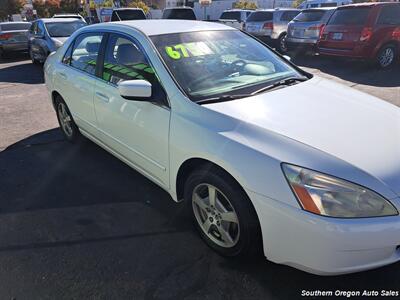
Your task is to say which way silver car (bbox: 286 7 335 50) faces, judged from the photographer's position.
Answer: facing away from the viewer and to the right of the viewer

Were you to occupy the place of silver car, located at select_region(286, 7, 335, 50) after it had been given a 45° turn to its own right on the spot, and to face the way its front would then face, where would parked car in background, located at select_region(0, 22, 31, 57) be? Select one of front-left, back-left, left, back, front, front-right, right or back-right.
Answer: back

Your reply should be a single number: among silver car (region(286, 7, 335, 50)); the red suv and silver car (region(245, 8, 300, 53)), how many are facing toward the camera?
0

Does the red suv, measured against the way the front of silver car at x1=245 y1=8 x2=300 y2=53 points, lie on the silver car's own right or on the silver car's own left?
on the silver car's own right

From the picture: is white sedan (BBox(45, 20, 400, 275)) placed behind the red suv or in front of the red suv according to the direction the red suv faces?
behind

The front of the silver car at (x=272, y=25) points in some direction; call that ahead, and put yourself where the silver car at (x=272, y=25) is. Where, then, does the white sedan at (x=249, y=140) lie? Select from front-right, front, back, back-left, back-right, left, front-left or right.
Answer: back-right

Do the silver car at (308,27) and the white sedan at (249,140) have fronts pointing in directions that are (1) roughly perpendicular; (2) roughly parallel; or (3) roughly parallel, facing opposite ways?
roughly perpendicular

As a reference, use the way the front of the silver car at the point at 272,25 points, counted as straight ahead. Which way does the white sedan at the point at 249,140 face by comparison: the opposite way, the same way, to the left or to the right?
to the right

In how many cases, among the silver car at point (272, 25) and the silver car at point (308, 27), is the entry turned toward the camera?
0

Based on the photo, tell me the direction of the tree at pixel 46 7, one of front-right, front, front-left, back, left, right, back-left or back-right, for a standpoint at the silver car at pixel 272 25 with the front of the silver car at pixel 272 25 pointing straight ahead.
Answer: left

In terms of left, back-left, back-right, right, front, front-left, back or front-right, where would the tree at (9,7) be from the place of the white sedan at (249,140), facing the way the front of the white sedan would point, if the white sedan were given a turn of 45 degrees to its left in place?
back-left
